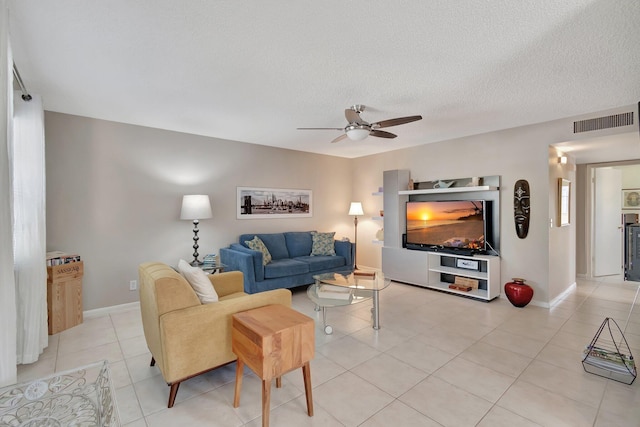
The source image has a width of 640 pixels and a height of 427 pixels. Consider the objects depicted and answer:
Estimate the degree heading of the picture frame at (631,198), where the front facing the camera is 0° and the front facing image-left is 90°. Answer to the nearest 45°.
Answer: approximately 0°

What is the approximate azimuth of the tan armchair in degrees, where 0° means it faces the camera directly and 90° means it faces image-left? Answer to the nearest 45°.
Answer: approximately 225°

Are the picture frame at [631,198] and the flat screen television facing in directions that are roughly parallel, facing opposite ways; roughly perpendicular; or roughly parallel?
roughly parallel

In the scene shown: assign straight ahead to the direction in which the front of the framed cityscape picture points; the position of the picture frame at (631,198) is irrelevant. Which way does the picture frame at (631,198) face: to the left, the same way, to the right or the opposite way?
to the right

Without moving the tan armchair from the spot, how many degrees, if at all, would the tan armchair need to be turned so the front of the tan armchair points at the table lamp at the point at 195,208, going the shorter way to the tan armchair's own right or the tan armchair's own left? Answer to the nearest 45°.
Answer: approximately 45° to the tan armchair's own left

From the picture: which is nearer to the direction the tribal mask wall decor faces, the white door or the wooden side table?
the wooden side table

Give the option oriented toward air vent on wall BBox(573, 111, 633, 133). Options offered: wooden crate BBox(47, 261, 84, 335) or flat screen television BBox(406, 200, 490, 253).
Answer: the wooden crate

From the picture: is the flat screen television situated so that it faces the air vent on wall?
no

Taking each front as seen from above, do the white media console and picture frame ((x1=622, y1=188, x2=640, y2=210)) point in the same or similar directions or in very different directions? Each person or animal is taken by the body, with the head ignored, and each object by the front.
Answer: same or similar directions

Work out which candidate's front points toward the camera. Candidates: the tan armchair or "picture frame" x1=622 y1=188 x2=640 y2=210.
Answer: the picture frame

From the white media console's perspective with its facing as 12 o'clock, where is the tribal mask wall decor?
The tribal mask wall decor is roughly at 8 o'clock from the white media console.

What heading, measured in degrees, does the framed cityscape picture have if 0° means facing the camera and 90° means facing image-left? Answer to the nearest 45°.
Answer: approximately 315°

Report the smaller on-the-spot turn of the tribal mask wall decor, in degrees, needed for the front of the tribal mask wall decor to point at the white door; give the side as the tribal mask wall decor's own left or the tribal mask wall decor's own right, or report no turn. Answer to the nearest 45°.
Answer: approximately 135° to the tribal mask wall decor's own left

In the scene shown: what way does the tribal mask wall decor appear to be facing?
toward the camera

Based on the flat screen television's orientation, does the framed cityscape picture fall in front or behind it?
in front

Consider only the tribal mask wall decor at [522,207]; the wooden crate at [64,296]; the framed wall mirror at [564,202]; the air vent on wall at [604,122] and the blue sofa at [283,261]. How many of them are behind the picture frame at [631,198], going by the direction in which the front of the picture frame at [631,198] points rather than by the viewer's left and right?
0

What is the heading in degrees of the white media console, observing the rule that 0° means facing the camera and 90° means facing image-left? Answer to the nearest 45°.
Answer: approximately 45°

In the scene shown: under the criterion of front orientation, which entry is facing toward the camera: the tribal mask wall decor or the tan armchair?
the tribal mask wall decor
